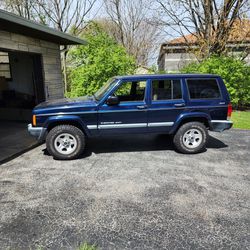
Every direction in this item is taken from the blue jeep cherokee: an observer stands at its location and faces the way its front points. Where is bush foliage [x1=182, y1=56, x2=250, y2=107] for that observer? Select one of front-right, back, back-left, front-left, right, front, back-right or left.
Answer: back-right

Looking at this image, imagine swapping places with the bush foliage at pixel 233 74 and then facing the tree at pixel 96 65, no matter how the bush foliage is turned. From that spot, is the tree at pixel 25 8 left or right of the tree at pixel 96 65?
right

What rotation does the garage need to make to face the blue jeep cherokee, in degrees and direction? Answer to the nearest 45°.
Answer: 0° — it already faces it

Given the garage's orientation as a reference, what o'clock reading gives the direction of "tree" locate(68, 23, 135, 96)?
The tree is roughly at 10 o'clock from the garage.

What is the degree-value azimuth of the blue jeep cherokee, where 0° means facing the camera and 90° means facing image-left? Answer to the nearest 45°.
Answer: approximately 90°

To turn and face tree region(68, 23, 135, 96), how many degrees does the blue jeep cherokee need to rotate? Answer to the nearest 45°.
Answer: approximately 90° to its right

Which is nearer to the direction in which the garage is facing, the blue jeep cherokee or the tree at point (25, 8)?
the blue jeep cherokee

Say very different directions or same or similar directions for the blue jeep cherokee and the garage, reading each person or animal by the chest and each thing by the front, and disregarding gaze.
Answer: very different directions

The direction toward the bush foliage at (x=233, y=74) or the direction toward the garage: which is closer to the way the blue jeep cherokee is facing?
the garage

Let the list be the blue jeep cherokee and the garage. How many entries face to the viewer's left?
1

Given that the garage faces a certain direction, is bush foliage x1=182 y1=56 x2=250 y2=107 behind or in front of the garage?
in front

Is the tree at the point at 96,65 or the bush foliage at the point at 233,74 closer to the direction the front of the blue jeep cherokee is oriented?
the tree
